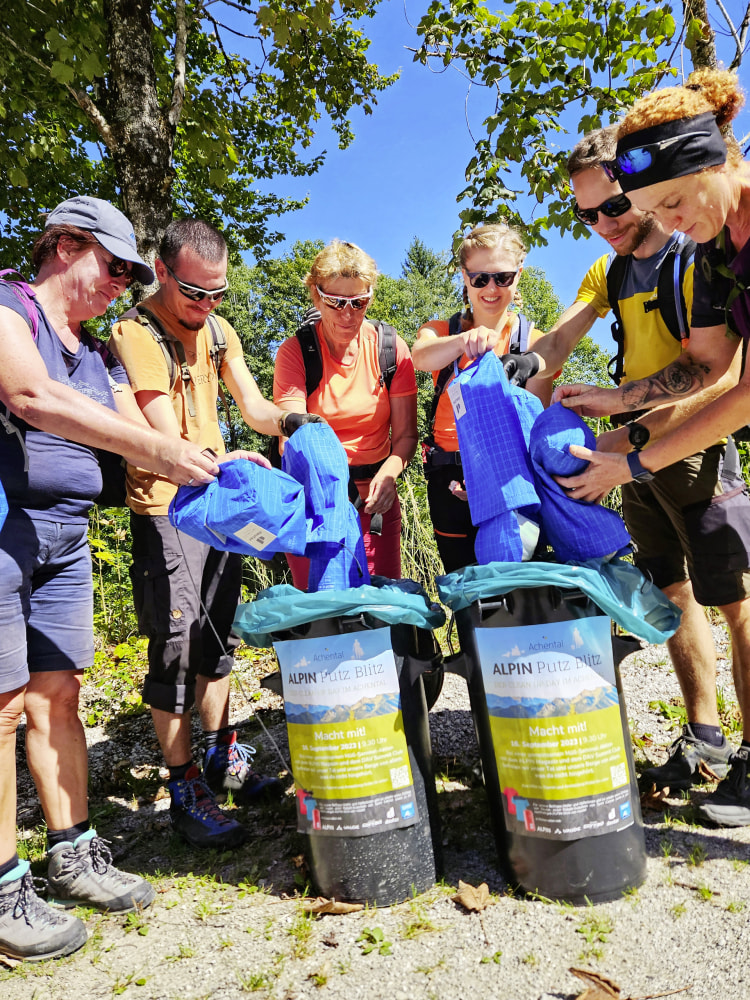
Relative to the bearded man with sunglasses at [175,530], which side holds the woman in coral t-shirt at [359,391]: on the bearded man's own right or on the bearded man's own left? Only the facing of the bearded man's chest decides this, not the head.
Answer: on the bearded man's own left

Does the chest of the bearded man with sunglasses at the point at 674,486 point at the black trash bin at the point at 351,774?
yes

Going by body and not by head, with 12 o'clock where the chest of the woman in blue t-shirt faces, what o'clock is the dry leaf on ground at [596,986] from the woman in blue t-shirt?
The dry leaf on ground is roughly at 12 o'clock from the woman in blue t-shirt.

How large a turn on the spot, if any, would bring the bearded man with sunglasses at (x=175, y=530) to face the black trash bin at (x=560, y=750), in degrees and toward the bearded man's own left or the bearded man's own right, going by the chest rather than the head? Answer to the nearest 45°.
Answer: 0° — they already face it
